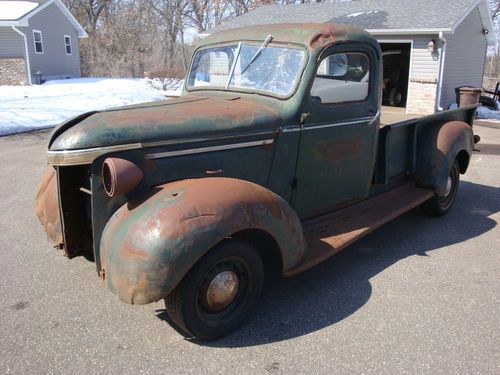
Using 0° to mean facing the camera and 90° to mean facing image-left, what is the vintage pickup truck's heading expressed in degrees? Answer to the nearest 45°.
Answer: approximately 45°

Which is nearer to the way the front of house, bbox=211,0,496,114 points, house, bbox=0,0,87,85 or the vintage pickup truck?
the vintage pickup truck

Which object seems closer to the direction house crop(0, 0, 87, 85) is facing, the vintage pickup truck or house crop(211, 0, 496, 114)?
the vintage pickup truck

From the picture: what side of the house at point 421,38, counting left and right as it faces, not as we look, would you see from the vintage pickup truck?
front

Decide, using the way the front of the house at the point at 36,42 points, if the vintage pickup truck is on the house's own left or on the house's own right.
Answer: on the house's own left

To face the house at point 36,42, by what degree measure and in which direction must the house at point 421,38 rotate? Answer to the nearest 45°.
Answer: approximately 90° to its right

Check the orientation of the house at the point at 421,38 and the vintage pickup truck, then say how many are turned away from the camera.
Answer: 0

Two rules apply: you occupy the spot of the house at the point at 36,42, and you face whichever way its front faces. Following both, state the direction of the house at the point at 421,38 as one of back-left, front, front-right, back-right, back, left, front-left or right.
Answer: left

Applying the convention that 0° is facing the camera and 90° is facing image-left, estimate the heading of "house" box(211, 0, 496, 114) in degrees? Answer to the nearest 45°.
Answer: approximately 0°

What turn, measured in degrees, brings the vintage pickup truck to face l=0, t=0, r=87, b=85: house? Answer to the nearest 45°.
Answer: approximately 90° to its right

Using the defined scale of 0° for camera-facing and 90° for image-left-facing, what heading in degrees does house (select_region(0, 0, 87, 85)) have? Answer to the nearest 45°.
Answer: approximately 45°

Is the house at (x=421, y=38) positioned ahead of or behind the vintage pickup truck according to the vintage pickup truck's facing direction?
behind
